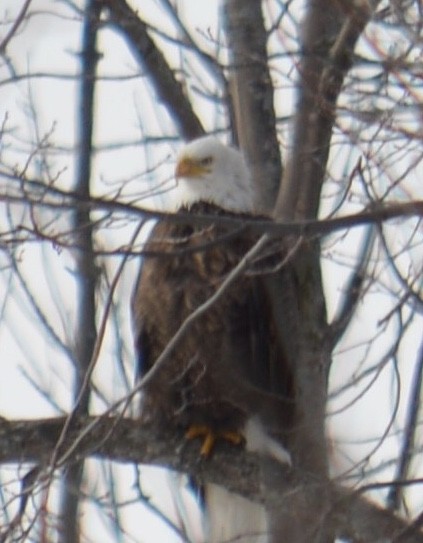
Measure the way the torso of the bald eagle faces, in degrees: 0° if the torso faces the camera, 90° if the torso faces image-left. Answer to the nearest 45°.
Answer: approximately 45°
